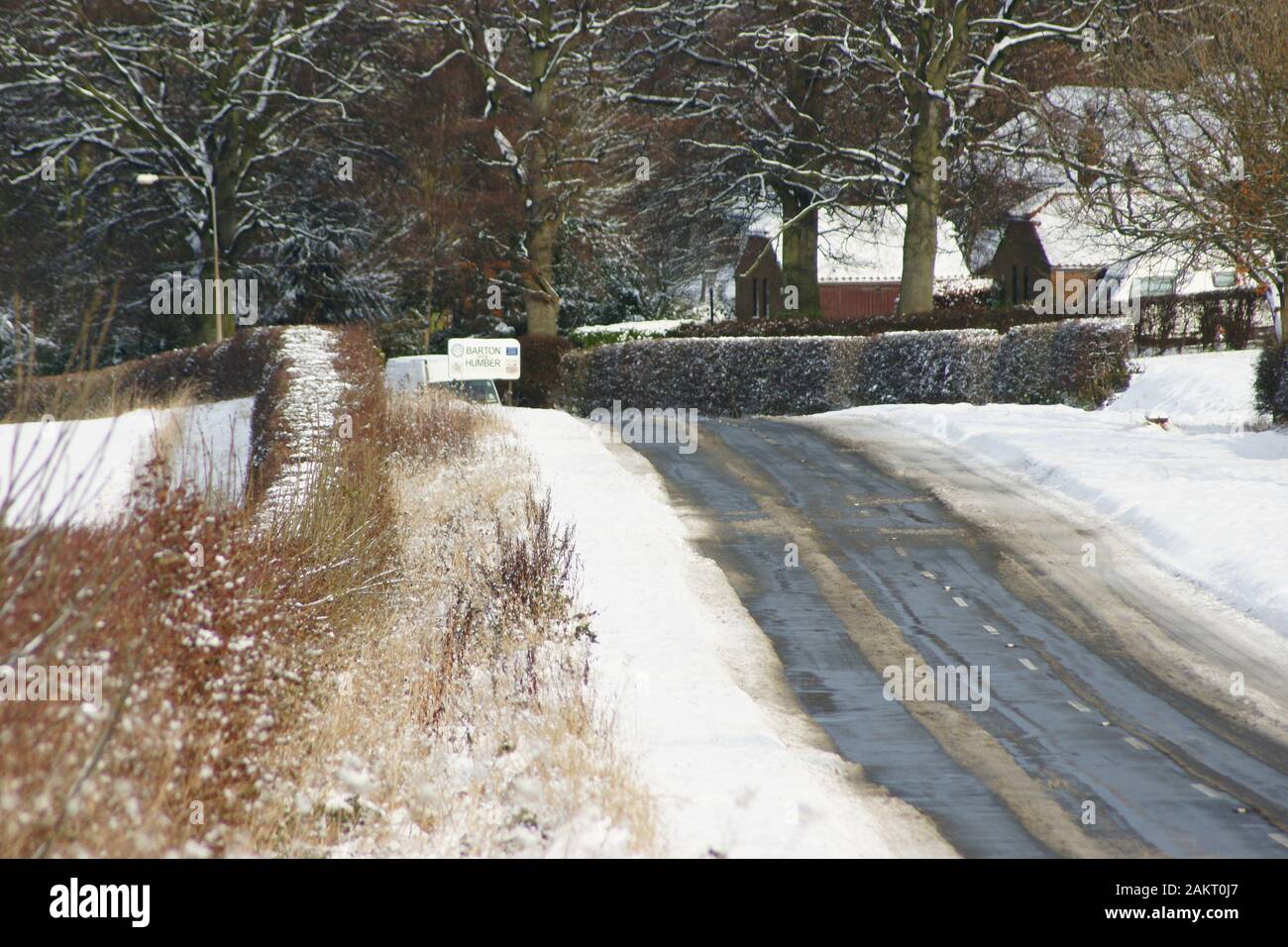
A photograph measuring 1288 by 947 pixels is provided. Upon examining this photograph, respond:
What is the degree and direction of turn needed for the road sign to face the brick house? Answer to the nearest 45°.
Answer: approximately 135° to its left

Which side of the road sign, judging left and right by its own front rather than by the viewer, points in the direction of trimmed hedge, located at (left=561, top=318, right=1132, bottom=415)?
left

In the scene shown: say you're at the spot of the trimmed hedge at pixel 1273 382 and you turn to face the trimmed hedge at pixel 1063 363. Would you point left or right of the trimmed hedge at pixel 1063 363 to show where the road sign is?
left

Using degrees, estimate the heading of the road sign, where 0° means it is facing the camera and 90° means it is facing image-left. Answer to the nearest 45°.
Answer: approximately 0°

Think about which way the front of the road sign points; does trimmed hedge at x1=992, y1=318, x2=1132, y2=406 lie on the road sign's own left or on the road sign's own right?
on the road sign's own left

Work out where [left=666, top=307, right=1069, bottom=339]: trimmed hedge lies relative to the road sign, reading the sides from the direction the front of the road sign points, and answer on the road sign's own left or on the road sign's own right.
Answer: on the road sign's own left
